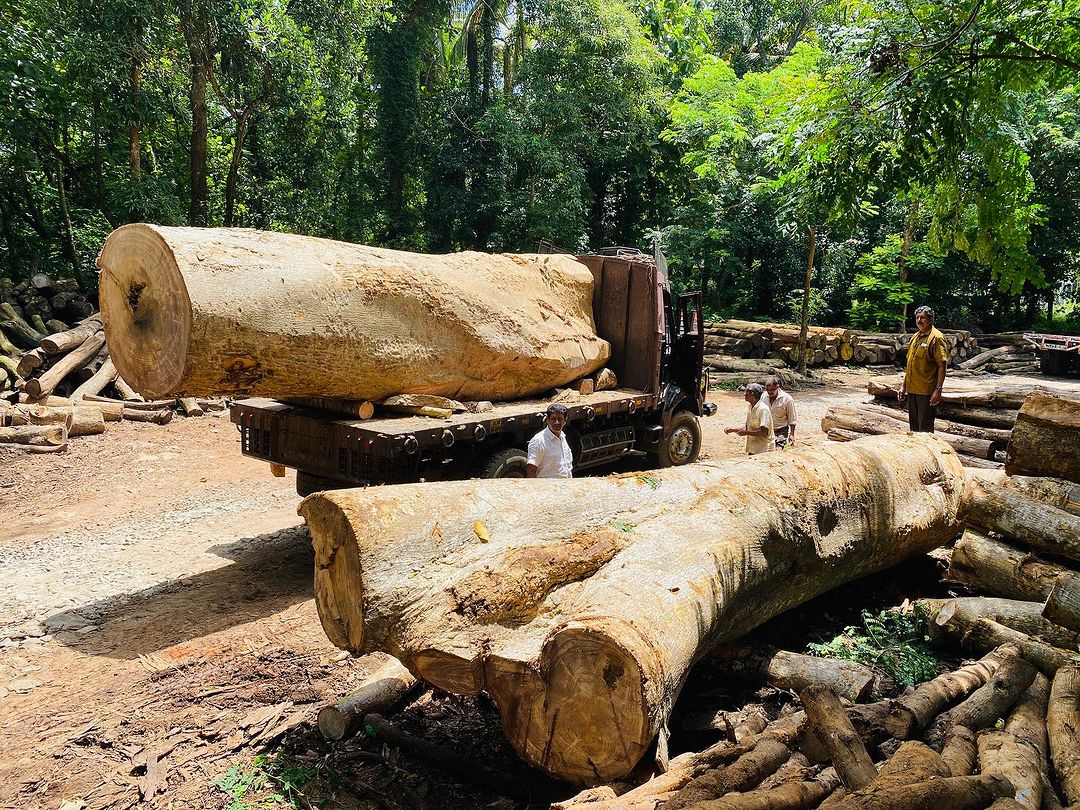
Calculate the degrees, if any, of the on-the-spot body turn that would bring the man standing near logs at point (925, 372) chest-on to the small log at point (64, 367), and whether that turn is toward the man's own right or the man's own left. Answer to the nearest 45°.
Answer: approximately 45° to the man's own right

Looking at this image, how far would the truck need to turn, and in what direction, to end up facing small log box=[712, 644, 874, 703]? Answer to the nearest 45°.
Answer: approximately 135° to its right

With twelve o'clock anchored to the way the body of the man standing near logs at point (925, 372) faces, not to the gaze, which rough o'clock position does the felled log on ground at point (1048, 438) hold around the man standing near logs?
The felled log on ground is roughly at 10 o'clock from the man standing near logs.

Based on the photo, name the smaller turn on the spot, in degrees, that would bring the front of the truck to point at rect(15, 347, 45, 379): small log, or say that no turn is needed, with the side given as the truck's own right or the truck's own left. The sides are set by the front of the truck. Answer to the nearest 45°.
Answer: approximately 90° to the truck's own left

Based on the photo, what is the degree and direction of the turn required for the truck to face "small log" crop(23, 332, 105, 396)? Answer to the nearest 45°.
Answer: approximately 90° to its left

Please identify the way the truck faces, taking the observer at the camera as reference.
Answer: facing away from the viewer and to the right of the viewer

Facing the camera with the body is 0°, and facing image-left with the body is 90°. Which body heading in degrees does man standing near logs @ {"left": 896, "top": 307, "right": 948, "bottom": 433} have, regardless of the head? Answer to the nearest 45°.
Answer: approximately 45°

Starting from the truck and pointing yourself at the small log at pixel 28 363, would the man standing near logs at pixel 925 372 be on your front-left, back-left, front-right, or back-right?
back-right

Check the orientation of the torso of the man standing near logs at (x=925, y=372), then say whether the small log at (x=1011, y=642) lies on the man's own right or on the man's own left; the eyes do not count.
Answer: on the man's own left

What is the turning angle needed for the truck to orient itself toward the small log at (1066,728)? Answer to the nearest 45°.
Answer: approximately 135° to its right
